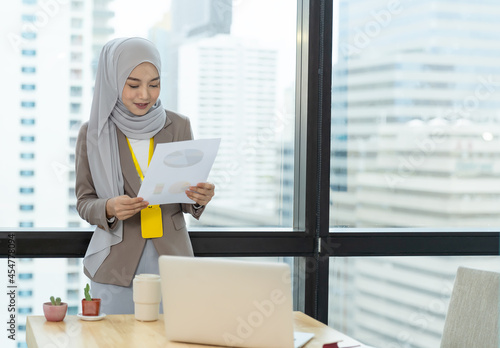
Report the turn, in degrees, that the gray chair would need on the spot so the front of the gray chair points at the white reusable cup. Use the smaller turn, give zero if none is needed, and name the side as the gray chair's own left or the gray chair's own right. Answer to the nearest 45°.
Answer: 0° — it already faces it

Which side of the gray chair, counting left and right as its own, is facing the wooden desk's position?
front

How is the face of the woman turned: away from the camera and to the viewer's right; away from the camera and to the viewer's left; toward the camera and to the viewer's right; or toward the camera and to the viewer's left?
toward the camera and to the viewer's right

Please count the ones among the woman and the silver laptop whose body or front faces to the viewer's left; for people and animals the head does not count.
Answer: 0

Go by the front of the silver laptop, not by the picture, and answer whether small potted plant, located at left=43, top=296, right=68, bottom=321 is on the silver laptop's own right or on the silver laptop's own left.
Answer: on the silver laptop's own left

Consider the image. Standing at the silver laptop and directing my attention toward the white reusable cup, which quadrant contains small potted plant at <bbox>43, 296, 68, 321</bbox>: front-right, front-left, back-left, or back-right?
front-left

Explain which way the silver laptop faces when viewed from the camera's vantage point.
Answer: facing away from the viewer and to the right of the viewer

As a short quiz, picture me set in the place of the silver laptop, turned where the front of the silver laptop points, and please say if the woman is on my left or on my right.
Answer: on my left

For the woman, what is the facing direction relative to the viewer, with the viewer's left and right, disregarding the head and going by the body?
facing the viewer and to the right of the viewer
